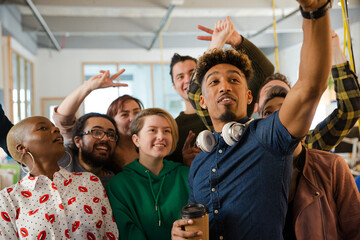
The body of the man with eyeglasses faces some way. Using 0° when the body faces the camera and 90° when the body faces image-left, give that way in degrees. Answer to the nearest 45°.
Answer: approximately 315°

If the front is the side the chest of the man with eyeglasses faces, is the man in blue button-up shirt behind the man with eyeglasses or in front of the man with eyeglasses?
in front

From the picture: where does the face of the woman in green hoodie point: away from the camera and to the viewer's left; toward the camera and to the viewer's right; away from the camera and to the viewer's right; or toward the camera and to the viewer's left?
toward the camera and to the viewer's right

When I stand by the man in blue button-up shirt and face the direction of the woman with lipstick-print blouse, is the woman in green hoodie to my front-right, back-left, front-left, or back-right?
front-right

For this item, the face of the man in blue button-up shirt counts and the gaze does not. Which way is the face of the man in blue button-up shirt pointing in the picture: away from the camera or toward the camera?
toward the camera

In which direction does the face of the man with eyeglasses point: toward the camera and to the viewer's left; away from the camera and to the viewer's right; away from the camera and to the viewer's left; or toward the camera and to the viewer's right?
toward the camera and to the viewer's right
